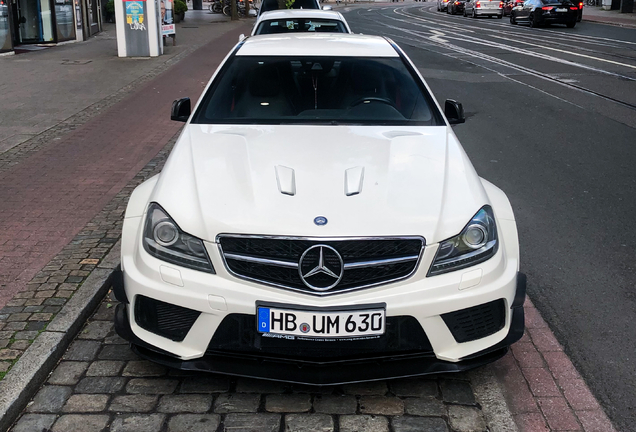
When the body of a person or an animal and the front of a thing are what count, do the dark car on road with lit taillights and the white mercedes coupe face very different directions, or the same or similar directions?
very different directions

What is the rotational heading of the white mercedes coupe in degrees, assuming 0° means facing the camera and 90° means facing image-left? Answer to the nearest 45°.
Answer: approximately 0°

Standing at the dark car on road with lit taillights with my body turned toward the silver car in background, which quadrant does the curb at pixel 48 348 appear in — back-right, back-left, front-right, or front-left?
back-left

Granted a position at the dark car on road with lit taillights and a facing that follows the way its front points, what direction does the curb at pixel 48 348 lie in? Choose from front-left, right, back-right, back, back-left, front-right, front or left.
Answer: back-left

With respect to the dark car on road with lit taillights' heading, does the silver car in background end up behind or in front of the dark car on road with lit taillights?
in front

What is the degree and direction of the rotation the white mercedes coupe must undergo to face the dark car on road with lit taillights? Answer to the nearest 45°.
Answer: approximately 180°

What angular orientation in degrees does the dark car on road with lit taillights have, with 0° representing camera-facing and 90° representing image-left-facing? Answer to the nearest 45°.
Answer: approximately 135°

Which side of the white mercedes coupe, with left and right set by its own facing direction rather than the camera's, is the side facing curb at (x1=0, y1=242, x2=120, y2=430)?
right

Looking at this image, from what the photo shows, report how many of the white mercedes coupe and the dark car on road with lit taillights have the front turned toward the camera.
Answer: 1

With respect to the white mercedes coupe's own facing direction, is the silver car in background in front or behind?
behind

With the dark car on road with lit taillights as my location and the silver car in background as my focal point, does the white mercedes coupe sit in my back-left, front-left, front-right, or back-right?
back-left

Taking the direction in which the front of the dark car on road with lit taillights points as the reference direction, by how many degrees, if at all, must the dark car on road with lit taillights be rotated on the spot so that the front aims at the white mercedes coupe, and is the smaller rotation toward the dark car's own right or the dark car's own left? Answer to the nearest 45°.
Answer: approximately 135° to the dark car's own left
